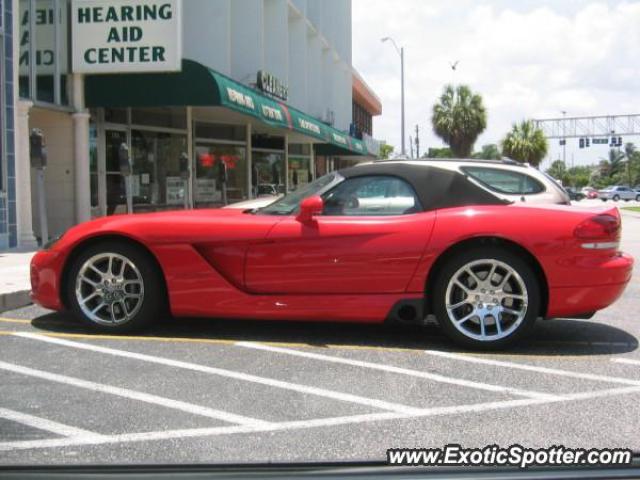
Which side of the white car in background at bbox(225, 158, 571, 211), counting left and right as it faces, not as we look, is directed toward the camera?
left

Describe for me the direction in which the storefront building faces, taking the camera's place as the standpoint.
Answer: facing the viewer and to the right of the viewer

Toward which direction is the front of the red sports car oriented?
to the viewer's left

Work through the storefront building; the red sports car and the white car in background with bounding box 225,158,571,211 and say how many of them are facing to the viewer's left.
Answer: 2

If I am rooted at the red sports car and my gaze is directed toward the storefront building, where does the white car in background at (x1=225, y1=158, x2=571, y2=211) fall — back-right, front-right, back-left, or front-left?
front-right

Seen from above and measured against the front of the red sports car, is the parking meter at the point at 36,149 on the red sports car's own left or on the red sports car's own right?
on the red sports car's own right

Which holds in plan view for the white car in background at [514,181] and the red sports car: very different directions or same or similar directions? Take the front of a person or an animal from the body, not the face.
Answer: same or similar directions

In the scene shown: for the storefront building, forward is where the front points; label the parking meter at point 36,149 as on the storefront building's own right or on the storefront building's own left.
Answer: on the storefront building's own right

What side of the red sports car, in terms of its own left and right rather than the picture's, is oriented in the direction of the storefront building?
right

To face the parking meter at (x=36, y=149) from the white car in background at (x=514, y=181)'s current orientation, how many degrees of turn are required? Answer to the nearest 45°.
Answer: approximately 45° to its right

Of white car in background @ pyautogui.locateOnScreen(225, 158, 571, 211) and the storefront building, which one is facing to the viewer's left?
the white car in background

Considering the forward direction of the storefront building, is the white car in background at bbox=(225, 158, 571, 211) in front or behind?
in front
